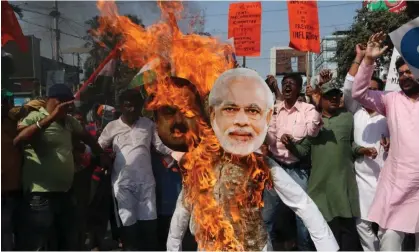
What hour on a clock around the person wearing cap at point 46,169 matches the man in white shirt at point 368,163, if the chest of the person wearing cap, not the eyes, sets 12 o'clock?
The man in white shirt is roughly at 11 o'clock from the person wearing cap.

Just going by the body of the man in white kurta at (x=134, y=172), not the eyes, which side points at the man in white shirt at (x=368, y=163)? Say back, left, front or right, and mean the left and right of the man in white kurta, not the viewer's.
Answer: left

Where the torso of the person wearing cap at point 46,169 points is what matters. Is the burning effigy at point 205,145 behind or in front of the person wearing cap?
in front

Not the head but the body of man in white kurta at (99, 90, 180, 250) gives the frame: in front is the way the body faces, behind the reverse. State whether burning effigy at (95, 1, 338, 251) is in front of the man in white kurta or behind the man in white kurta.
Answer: in front

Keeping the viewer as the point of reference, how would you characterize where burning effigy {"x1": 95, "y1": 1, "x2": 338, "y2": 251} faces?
facing the viewer

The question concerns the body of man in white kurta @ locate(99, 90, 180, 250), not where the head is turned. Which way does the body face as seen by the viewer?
toward the camera

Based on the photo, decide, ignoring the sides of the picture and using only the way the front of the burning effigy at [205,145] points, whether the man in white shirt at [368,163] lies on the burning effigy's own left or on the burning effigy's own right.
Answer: on the burning effigy's own left

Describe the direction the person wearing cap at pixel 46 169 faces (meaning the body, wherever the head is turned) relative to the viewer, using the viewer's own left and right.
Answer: facing the viewer and to the right of the viewer

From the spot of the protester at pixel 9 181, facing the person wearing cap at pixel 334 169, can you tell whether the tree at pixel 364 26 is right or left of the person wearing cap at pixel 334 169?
left
